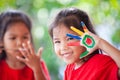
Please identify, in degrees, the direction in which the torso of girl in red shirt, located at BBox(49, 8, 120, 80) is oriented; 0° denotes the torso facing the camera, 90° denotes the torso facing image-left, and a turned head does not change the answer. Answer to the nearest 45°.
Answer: approximately 45°
